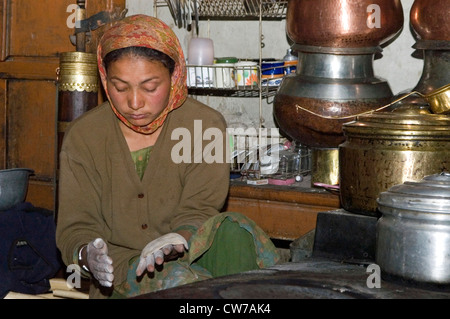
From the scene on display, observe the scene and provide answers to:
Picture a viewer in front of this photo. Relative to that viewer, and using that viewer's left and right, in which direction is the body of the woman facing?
facing the viewer

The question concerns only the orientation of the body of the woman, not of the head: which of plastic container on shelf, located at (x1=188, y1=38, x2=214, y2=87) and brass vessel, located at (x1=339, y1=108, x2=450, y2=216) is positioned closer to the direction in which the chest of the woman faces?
the brass vessel

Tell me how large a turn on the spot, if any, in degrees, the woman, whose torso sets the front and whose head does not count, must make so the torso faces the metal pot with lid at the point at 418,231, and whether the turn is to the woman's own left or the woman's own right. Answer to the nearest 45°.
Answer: approximately 45° to the woman's own left

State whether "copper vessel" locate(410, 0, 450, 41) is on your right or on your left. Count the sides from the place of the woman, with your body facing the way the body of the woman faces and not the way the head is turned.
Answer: on your left

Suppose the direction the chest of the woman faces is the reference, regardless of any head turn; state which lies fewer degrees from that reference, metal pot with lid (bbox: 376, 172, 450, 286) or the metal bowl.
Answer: the metal pot with lid

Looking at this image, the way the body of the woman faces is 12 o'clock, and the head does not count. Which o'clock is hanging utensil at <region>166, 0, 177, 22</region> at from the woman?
The hanging utensil is roughly at 6 o'clock from the woman.

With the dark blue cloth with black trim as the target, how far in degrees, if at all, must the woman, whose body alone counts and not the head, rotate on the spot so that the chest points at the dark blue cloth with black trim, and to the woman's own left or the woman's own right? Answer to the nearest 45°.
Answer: approximately 135° to the woman's own right

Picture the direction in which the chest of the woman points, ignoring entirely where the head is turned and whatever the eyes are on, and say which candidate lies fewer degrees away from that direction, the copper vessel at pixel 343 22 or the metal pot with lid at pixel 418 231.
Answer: the metal pot with lid

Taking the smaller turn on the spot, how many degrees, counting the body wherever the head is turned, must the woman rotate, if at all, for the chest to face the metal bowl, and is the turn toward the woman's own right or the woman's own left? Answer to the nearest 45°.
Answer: approximately 135° to the woman's own right

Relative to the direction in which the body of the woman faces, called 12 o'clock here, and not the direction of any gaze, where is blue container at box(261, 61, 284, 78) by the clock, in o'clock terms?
The blue container is roughly at 7 o'clock from the woman.

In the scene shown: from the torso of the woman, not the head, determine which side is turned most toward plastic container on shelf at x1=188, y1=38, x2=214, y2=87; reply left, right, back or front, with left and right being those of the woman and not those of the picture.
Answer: back

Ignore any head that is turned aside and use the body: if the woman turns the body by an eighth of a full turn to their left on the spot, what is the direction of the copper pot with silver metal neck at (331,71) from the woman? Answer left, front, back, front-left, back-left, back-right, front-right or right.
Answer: left

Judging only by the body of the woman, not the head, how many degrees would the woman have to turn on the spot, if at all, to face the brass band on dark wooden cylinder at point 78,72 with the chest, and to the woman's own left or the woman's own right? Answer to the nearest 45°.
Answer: approximately 180°
